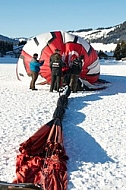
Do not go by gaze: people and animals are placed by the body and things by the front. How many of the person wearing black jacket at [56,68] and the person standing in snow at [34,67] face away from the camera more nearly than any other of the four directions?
1

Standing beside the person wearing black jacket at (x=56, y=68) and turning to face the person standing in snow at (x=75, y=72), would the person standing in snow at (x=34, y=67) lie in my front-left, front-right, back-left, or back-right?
back-left

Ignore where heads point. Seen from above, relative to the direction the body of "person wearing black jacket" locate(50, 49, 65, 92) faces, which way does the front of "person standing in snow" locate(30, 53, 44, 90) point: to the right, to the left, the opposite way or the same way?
to the right

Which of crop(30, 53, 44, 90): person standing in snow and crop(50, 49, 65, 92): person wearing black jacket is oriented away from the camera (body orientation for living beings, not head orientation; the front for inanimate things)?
the person wearing black jacket

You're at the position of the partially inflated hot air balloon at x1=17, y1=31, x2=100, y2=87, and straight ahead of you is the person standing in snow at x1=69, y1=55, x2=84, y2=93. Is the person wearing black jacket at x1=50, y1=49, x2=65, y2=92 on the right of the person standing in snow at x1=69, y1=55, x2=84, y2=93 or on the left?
right

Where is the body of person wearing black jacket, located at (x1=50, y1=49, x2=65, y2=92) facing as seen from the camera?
away from the camera

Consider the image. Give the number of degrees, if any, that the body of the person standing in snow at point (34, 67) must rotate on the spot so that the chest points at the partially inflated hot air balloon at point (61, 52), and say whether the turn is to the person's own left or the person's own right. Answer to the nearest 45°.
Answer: approximately 45° to the person's own left

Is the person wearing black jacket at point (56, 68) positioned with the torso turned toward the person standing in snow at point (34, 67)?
no

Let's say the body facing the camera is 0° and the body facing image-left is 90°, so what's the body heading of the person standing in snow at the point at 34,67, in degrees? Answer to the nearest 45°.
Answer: approximately 270°

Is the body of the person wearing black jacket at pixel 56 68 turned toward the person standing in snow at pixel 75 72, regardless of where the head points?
no

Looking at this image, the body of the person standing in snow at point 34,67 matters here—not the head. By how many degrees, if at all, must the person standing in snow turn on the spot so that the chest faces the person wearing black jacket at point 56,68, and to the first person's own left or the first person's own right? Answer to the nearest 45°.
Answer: approximately 45° to the first person's own right

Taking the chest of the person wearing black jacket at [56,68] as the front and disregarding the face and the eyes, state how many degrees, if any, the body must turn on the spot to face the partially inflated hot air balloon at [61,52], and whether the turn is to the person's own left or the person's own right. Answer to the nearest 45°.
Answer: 0° — they already face it
